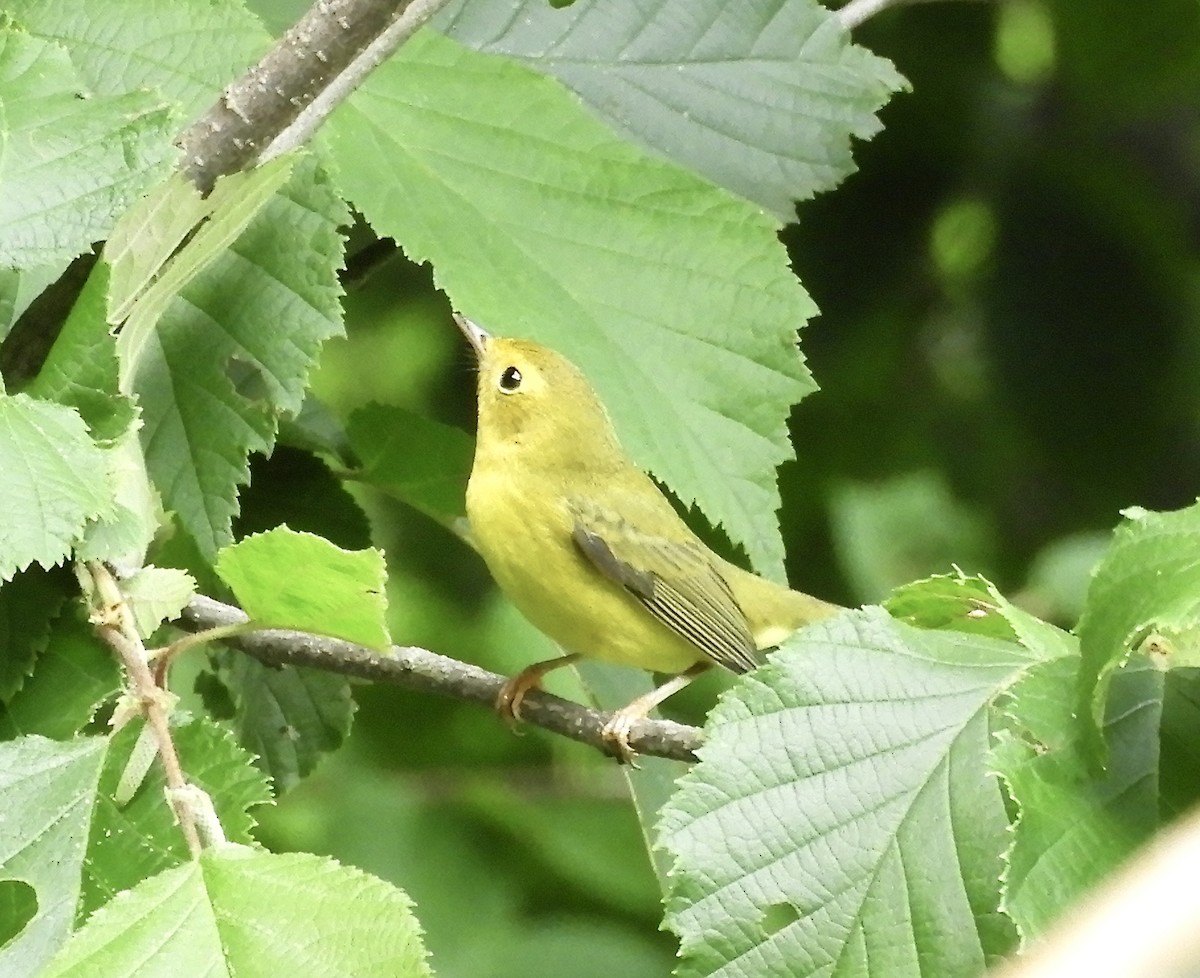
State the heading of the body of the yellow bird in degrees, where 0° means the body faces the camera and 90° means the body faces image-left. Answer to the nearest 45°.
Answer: approximately 90°

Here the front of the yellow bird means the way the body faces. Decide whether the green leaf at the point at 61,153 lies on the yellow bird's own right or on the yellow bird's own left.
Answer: on the yellow bird's own left

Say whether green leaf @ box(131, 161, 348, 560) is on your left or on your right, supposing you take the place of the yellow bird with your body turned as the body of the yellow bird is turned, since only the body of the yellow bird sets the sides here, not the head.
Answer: on your right
